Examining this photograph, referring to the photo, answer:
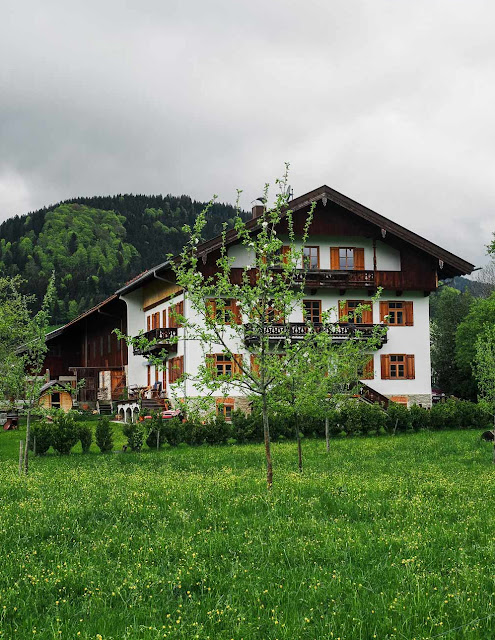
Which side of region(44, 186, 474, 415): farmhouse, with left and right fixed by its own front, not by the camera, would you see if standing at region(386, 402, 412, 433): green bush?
front

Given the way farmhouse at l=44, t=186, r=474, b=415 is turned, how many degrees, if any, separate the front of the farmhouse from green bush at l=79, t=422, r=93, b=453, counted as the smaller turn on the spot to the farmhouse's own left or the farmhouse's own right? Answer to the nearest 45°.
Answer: approximately 45° to the farmhouse's own right

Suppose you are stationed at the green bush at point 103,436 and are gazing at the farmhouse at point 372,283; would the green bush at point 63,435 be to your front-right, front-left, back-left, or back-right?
back-left

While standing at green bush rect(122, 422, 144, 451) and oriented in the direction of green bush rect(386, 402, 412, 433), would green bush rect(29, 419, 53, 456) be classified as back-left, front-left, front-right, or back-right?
back-left

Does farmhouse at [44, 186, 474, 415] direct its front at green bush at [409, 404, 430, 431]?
yes

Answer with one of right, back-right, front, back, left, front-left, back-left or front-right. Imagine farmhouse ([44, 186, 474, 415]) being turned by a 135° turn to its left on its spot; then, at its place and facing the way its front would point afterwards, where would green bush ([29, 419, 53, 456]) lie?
back

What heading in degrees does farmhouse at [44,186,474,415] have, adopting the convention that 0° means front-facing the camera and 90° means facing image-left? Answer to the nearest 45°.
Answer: approximately 0°
